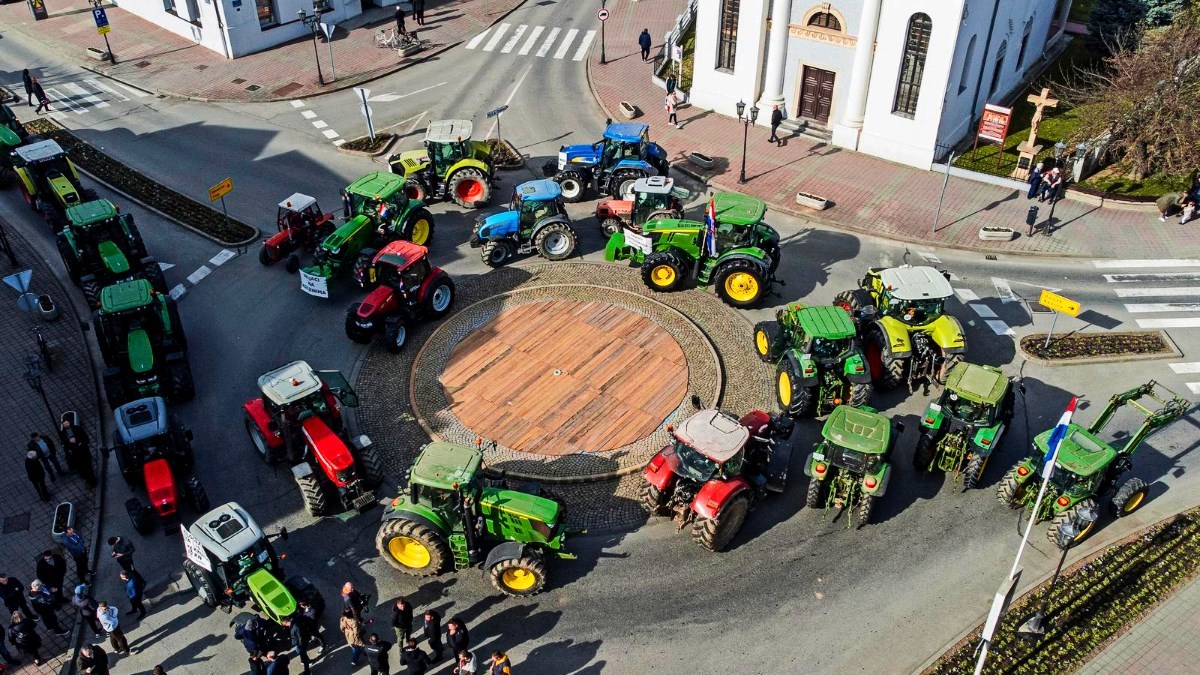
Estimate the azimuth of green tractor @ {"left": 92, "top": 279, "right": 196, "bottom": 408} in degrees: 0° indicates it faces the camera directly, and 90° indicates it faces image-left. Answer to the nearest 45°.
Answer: approximately 0°

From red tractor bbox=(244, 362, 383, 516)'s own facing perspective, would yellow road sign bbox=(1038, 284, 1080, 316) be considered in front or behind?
in front

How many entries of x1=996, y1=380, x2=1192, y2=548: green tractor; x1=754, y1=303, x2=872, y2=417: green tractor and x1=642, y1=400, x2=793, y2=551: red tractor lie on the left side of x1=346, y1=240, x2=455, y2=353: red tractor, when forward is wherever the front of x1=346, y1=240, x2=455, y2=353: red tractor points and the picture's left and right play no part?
3

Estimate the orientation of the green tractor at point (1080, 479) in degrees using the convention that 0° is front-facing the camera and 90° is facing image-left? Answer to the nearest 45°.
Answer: approximately 225°

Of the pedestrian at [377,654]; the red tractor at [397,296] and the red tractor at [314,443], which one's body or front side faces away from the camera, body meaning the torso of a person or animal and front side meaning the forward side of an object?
the pedestrian

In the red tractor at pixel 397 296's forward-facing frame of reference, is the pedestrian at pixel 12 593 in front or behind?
in front

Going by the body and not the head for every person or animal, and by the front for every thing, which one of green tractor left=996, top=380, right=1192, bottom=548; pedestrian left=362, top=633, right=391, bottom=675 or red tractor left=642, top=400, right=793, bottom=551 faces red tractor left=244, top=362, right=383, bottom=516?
the pedestrian

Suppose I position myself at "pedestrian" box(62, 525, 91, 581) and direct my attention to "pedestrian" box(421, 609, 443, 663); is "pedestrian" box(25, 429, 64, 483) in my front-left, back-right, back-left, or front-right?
back-left

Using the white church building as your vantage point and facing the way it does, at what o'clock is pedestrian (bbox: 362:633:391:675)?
The pedestrian is roughly at 11 o'clock from the white church building.

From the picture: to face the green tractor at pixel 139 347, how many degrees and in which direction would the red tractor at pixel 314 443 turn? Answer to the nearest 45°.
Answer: approximately 180°

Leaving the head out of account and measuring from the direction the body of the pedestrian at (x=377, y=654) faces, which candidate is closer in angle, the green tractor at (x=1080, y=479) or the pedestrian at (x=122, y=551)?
the pedestrian

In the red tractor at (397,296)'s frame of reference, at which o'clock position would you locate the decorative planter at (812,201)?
The decorative planter is roughly at 7 o'clock from the red tractor.
